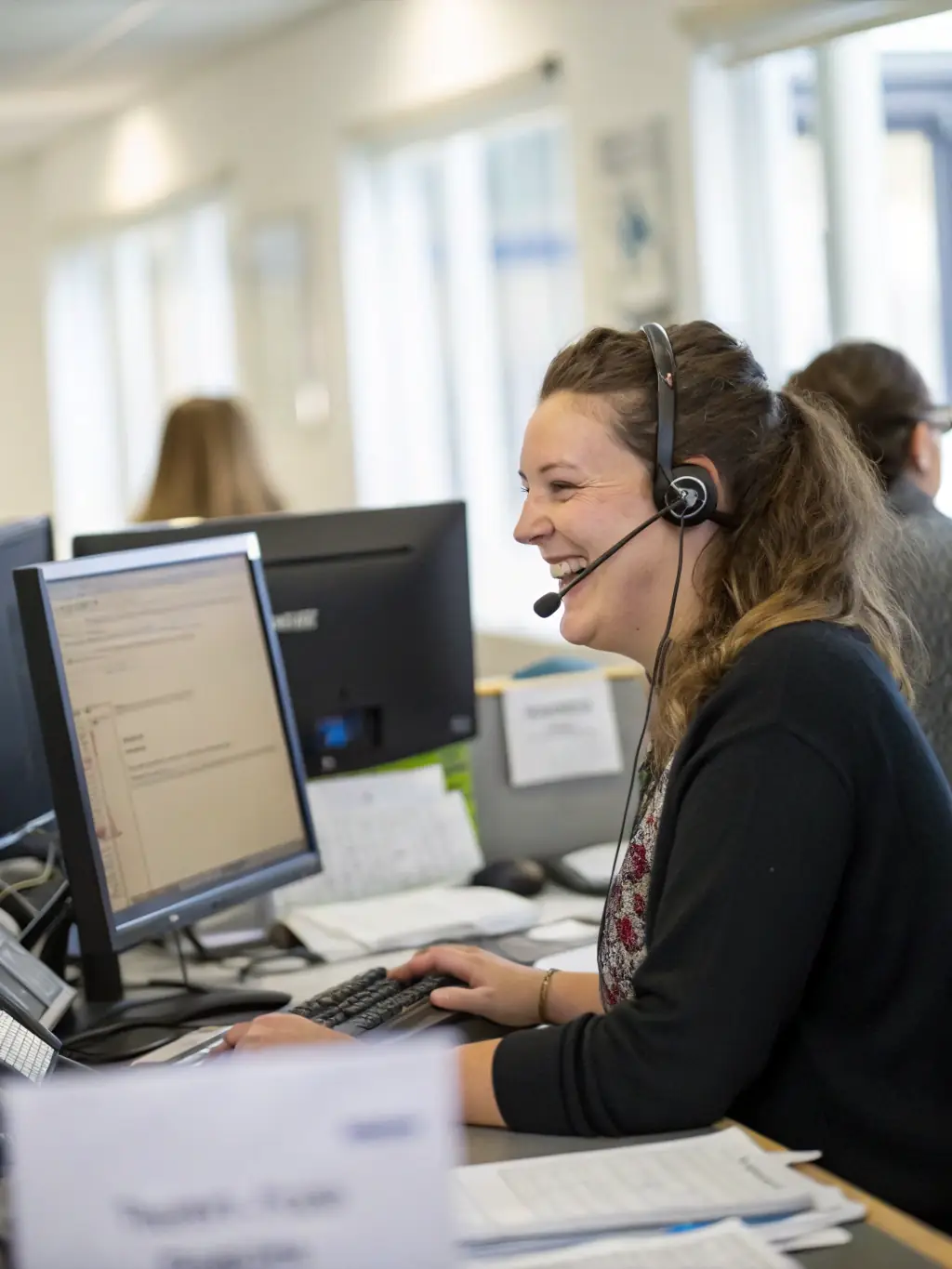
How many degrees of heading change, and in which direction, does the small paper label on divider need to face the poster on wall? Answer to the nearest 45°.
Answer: approximately 180°

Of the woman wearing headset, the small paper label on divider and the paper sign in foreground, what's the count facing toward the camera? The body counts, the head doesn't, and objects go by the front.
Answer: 2

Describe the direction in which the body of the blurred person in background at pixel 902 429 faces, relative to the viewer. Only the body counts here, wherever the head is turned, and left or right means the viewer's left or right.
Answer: facing away from the viewer and to the right of the viewer

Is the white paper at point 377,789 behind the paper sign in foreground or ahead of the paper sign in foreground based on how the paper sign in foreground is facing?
behind

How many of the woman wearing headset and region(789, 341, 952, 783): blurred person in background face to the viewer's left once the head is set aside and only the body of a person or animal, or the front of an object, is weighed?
1

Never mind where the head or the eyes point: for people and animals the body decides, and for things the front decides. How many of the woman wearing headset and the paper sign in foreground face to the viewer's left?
1

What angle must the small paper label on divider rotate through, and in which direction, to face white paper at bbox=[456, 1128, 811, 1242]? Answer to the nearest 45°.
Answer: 0° — it already faces it

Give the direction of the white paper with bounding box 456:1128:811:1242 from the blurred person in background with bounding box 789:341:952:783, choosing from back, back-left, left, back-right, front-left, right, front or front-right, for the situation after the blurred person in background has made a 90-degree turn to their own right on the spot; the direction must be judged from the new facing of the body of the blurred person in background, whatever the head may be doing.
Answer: front-right

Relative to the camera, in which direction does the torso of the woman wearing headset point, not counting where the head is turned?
to the viewer's left

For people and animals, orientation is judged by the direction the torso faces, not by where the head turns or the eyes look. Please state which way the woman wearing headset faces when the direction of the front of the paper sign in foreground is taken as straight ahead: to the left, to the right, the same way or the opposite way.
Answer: to the right

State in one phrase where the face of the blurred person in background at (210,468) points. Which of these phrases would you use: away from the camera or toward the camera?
away from the camera
